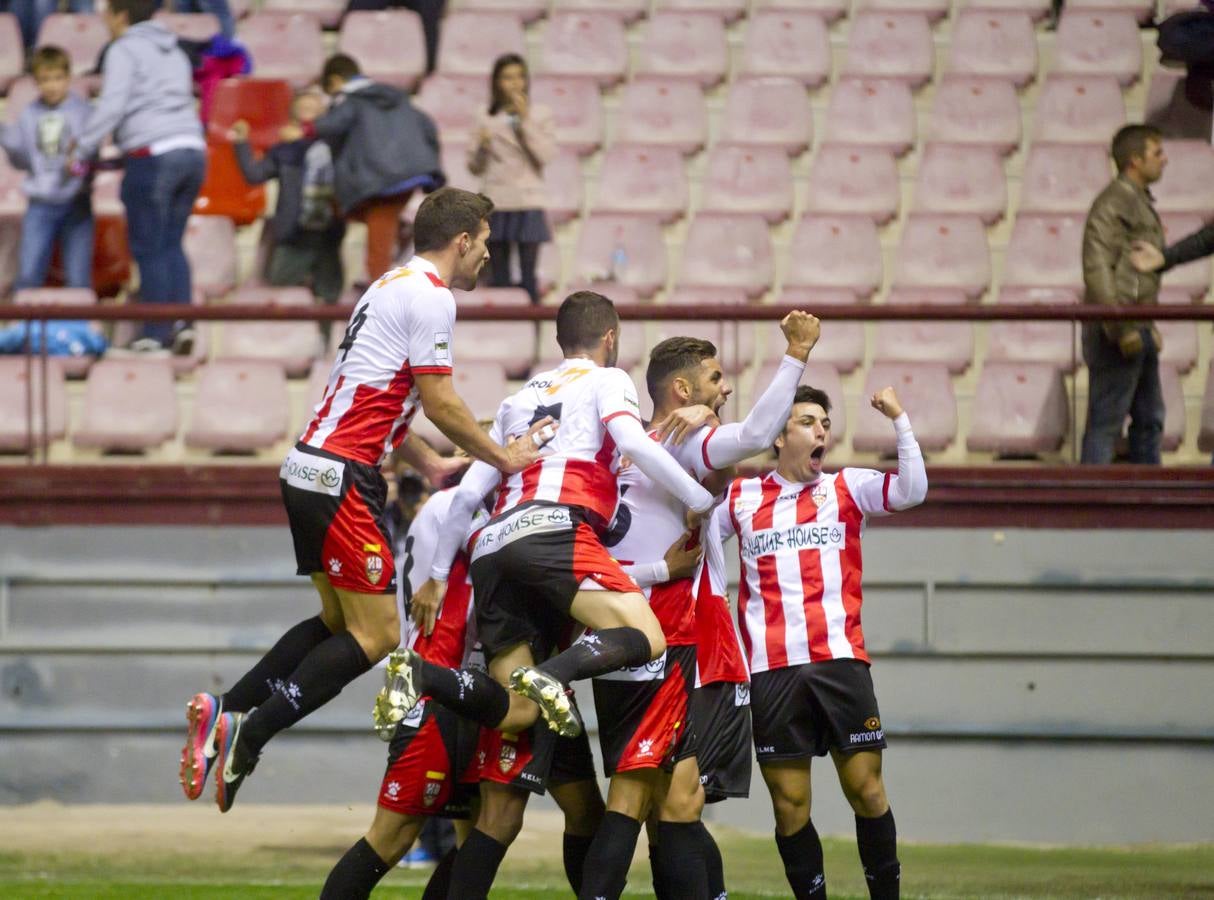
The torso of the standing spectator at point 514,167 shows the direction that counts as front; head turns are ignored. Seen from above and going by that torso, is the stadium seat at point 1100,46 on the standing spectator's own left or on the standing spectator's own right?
on the standing spectator's own left

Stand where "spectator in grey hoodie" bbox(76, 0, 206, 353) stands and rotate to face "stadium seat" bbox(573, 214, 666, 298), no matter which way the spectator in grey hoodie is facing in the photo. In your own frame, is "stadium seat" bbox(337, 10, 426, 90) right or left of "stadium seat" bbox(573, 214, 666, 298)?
left

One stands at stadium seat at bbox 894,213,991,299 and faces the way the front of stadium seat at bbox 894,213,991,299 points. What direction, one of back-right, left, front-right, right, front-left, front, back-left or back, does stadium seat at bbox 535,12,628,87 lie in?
back-right

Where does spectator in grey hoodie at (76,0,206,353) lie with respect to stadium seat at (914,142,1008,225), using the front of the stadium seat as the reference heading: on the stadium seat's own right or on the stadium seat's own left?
on the stadium seat's own right

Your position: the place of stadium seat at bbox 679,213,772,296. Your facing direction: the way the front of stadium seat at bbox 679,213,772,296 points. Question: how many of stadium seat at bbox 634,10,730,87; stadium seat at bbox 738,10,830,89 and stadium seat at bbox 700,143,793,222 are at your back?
3

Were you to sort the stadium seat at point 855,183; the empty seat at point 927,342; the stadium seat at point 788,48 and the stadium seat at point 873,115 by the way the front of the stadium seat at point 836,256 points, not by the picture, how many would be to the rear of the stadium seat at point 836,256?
3

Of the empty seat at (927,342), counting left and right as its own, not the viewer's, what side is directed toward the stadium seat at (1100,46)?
back

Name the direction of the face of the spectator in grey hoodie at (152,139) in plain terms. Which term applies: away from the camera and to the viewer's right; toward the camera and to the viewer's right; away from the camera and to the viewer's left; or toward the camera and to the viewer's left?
away from the camera and to the viewer's left

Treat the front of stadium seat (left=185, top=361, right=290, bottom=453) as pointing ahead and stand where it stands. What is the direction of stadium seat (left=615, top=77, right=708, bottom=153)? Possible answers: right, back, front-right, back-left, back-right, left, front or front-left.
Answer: back-left

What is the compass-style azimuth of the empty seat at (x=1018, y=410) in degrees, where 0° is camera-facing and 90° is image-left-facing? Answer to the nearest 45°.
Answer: approximately 0°
